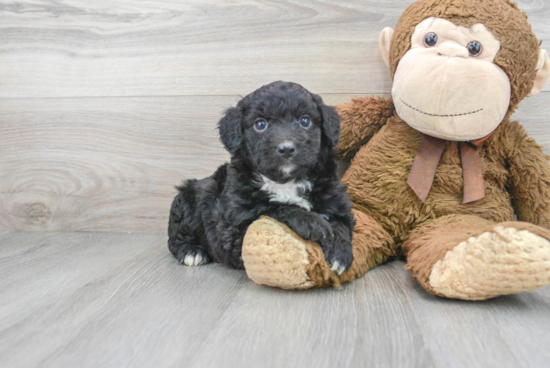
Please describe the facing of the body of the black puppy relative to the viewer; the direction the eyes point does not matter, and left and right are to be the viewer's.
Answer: facing the viewer and to the right of the viewer

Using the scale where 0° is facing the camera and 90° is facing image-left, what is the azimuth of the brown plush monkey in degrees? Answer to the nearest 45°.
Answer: approximately 0°
